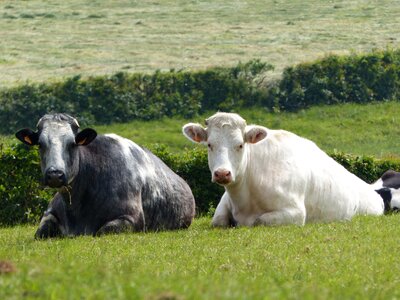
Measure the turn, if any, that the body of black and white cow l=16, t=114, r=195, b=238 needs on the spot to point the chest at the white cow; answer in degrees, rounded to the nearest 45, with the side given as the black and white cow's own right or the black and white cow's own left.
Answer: approximately 135° to the black and white cow's own left

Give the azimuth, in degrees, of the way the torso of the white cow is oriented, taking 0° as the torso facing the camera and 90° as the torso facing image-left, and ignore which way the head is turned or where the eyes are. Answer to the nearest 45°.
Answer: approximately 45°

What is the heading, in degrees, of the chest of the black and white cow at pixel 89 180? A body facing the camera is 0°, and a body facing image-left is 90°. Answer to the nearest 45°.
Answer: approximately 45°
